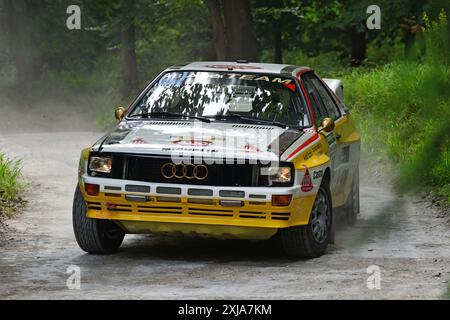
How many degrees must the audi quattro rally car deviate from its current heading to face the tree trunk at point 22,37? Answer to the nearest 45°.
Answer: approximately 180°

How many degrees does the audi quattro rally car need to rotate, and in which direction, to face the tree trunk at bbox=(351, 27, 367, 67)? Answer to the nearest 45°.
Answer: approximately 180°

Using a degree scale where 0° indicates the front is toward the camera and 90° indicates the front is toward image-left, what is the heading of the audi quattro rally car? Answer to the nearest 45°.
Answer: approximately 0°

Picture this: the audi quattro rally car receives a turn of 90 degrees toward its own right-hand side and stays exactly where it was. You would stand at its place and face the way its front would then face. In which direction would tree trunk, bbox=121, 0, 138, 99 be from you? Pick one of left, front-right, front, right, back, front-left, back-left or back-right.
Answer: right

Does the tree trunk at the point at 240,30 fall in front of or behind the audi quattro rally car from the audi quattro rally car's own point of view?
behind

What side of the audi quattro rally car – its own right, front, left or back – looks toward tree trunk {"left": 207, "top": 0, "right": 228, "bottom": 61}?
back

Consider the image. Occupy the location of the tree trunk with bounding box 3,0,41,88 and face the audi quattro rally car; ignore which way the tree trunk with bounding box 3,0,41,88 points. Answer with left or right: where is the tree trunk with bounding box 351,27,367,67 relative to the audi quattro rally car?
left

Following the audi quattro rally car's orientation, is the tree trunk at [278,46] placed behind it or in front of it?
behind
